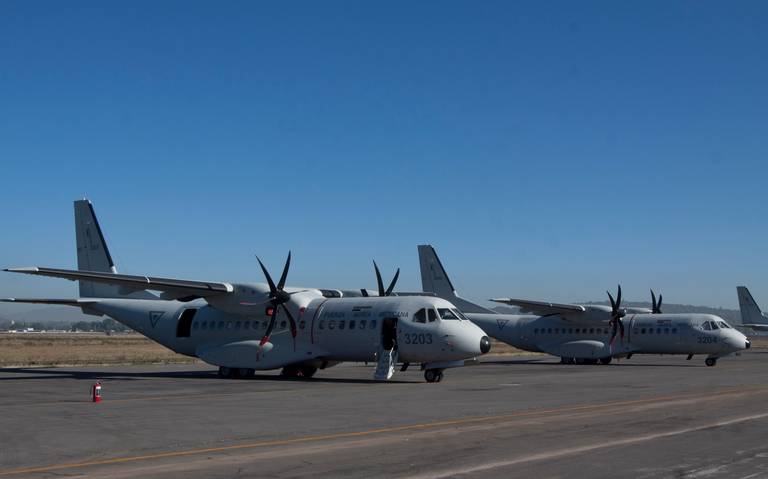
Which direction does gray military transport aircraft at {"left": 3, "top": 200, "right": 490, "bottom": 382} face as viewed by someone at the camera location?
facing the viewer and to the right of the viewer
